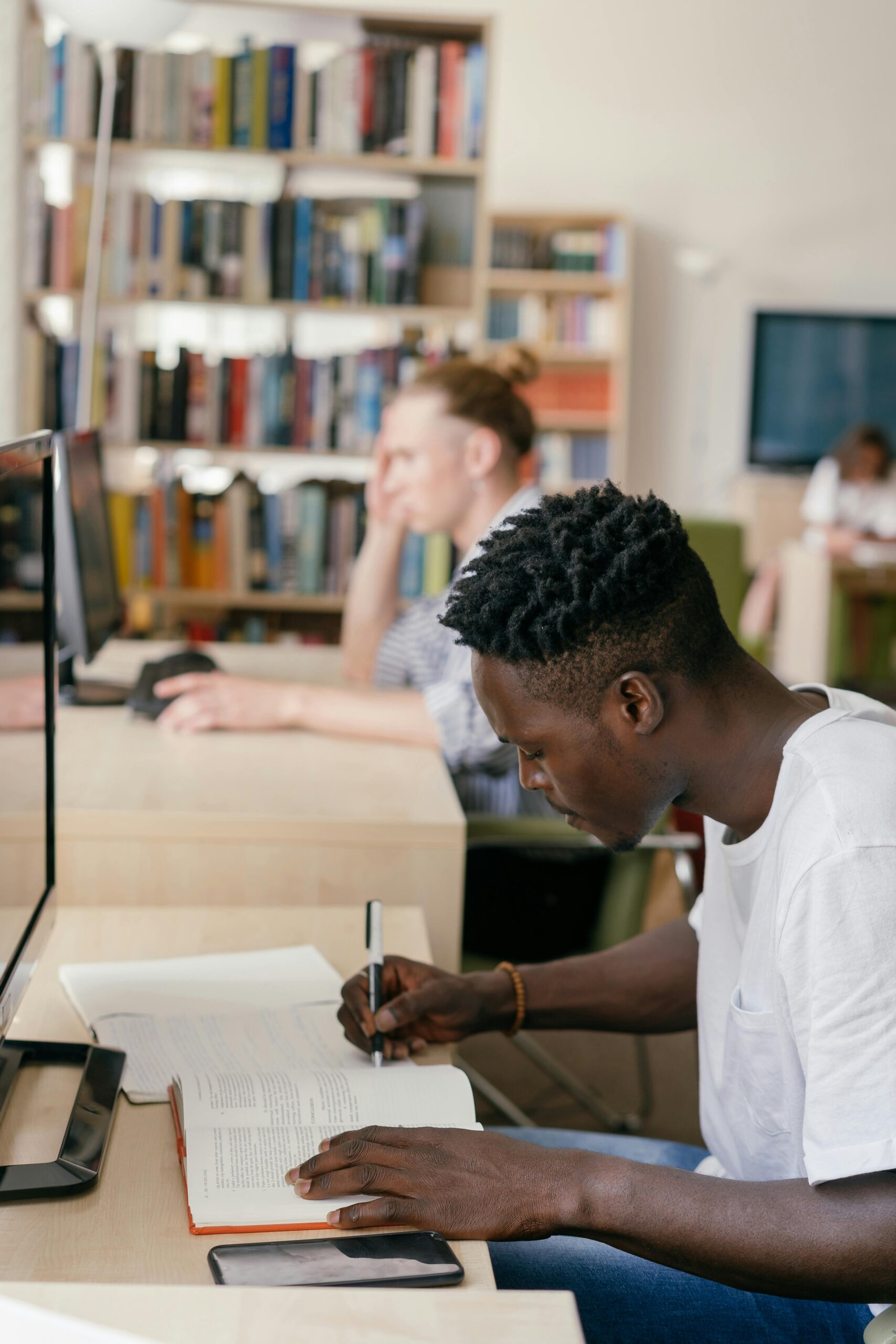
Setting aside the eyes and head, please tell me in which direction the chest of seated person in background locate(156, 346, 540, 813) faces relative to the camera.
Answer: to the viewer's left

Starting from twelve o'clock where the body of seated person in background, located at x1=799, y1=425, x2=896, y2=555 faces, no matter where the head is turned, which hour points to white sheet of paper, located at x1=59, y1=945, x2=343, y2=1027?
The white sheet of paper is roughly at 12 o'clock from the seated person in background.

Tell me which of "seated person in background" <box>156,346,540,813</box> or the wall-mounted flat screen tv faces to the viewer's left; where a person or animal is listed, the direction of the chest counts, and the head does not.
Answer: the seated person in background

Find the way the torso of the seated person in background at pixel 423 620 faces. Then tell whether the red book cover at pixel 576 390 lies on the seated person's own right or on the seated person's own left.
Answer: on the seated person's own right

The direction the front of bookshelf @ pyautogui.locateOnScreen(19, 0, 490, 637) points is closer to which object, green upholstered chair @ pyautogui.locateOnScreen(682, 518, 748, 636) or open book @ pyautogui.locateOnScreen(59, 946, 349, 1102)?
the open book

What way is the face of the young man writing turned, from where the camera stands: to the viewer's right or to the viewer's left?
to the viewer's left

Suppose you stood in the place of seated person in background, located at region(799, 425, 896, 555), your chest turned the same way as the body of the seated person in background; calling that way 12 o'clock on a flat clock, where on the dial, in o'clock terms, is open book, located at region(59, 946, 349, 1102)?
The open book is roughly at 12 o'clock from the seated person in background.

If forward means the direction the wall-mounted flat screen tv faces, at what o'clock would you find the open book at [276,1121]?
The open book is roughly at 12 o'clock from the wall-mounted flat screen tv.

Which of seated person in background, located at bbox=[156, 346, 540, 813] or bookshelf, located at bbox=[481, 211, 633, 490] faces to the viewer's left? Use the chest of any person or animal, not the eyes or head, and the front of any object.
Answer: the seated person in background
